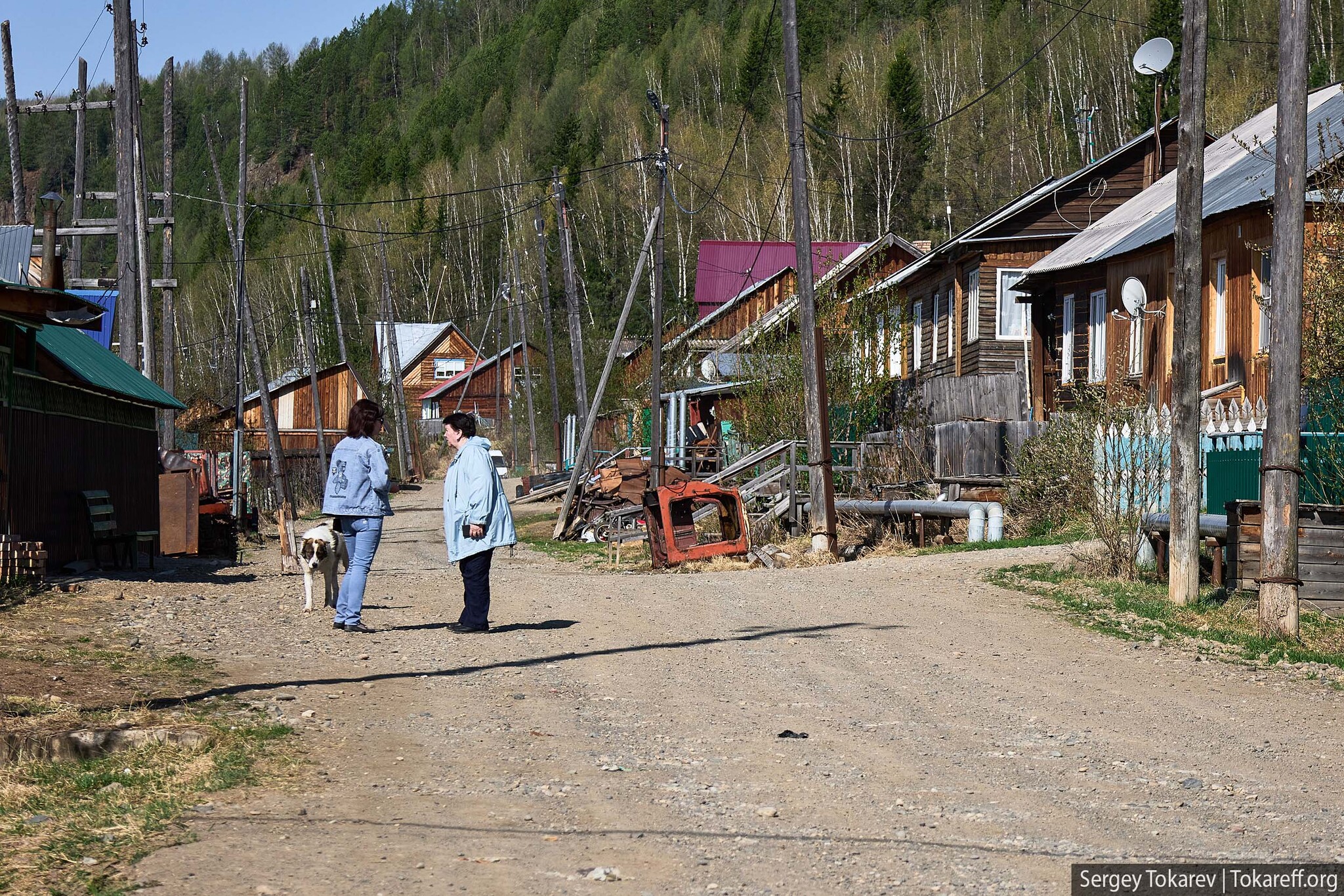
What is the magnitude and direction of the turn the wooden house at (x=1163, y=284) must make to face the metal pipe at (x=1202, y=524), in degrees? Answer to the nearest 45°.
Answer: approximately 45° to its left

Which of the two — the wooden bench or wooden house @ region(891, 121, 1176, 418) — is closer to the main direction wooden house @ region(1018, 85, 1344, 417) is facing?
the wooden bench

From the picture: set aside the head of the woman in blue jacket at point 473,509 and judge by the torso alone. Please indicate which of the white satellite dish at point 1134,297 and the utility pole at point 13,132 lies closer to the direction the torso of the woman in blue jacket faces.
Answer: the utility pole

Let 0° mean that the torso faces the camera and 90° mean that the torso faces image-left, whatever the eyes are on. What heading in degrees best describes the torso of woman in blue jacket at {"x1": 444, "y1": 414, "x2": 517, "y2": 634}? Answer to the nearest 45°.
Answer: approximately 90°

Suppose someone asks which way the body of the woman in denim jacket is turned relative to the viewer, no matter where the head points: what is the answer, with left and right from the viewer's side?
facing away from the viewer and to the right of the viewer

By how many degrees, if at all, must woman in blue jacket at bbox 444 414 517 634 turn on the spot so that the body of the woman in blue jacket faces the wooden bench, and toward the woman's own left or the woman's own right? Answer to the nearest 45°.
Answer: approximately 45° to the woman's own right

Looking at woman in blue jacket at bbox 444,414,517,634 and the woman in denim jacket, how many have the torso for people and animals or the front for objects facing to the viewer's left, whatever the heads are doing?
1

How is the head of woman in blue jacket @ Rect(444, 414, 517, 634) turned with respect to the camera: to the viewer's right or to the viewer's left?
to the viewer's left

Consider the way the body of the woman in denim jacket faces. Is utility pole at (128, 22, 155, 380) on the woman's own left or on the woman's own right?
on the woman's own left

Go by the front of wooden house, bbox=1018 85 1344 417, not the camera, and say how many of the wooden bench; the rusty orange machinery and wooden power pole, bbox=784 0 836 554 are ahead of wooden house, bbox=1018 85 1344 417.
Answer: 3

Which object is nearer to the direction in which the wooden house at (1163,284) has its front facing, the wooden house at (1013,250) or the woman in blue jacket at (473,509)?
the woman in blue jacket

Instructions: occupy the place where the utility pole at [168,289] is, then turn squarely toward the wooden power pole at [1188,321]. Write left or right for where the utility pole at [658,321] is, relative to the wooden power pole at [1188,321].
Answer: left

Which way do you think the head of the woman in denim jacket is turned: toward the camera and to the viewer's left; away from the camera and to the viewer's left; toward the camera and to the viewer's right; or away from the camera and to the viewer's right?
away from the camera and to the viewer's right
